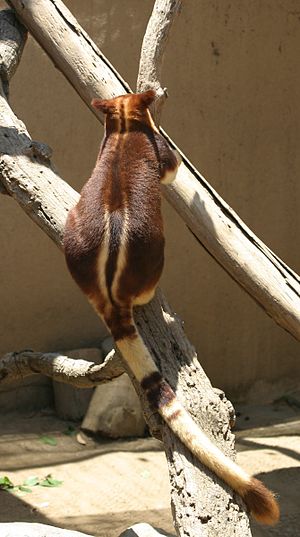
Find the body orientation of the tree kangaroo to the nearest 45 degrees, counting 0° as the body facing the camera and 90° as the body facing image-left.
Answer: approximately 180°
